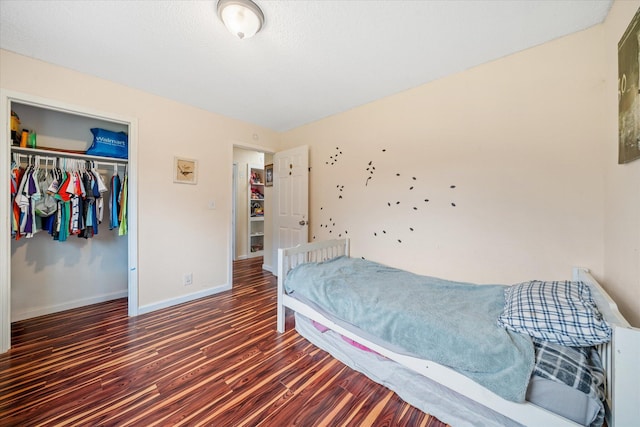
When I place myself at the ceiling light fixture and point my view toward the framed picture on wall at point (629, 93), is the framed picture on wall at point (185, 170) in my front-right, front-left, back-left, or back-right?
back-left

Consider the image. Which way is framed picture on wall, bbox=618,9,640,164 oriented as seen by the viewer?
to the viewer's left

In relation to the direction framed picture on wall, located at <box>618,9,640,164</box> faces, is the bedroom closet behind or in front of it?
in front
